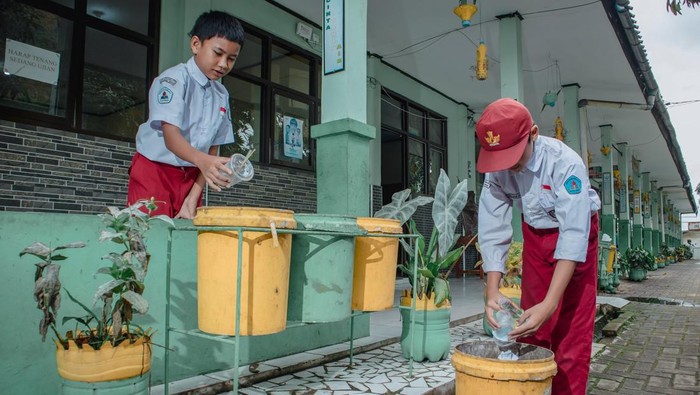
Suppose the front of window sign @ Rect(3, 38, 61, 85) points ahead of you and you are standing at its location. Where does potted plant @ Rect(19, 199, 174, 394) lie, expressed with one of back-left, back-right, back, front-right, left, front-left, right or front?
front-right

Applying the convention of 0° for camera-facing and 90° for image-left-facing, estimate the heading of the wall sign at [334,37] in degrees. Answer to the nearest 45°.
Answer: approximately 45°

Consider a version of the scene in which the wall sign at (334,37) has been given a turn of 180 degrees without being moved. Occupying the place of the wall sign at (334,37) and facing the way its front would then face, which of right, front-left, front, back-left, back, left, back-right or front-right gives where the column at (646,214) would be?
front

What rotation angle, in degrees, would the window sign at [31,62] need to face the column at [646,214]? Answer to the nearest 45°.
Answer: approximately 45° to its left

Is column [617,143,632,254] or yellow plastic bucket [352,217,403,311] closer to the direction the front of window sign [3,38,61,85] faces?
the yellow plastic bucket

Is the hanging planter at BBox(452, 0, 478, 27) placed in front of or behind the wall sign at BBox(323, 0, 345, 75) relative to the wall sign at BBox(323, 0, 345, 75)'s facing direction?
behind

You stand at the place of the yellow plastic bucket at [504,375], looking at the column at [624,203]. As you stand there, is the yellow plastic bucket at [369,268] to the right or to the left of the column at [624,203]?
left

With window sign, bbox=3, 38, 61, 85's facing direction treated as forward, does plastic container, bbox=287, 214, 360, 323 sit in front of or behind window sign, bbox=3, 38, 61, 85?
in front

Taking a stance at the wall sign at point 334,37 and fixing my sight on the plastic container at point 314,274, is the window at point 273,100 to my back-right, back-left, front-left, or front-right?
back-right

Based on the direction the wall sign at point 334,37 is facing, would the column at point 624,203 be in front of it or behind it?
behind

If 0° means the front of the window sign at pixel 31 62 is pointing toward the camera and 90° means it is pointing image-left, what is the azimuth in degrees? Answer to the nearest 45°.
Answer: approximately 315°

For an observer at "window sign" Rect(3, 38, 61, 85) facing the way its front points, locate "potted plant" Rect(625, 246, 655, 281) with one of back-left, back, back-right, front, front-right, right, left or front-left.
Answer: front-left

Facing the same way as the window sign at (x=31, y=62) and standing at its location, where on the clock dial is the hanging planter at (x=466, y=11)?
The hanging planter is roughly at 11 o'clock from the window sign.

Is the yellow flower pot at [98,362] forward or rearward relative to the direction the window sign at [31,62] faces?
forward

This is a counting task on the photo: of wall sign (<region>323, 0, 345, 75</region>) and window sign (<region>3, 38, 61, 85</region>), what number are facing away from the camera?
0
